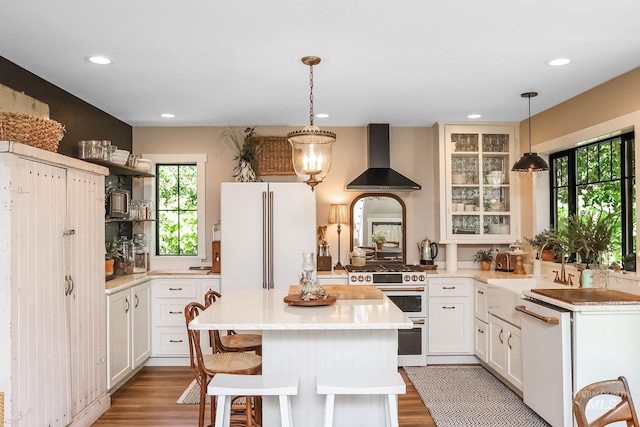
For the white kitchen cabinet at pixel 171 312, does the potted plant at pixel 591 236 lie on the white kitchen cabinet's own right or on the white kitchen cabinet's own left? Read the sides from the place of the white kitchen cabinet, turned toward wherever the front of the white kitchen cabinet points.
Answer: on the white kitchen cabinet's own left

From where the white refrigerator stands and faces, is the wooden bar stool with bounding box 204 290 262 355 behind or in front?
in front

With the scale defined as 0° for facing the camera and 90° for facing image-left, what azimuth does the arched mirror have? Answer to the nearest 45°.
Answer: approximately 0°

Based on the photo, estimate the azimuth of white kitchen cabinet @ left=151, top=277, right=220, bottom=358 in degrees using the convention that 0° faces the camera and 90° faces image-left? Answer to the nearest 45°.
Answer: approximately 0°

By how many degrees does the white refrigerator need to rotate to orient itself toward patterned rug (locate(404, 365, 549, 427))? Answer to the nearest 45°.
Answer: approximately 45° to its left

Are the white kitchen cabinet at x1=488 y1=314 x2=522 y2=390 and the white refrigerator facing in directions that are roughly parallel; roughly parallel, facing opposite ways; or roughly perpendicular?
roughly perpendicular

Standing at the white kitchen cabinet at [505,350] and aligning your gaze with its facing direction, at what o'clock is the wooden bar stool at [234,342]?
The wooden bar stool is roughly at 12 o'clock from the white kitchen cabinet.

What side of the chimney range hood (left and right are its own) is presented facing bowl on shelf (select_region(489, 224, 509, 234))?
left
